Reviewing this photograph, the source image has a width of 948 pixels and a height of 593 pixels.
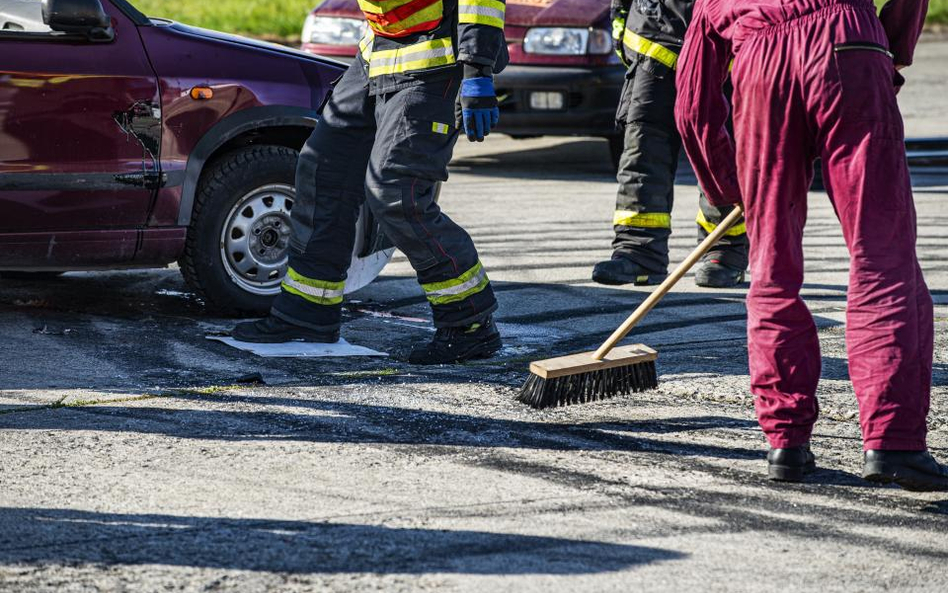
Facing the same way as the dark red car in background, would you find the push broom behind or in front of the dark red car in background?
in front

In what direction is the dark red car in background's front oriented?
toward the camera

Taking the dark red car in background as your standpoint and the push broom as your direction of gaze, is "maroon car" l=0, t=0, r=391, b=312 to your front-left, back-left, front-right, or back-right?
front-right

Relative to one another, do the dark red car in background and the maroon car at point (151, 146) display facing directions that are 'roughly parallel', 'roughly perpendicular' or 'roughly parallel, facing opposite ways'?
roughly perpendicular

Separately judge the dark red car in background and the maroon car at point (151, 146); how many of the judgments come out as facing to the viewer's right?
1

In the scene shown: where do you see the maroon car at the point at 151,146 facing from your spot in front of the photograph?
facing to the right of the viewer

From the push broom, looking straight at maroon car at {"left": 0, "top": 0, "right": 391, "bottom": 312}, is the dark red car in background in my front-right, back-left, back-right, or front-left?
front-right

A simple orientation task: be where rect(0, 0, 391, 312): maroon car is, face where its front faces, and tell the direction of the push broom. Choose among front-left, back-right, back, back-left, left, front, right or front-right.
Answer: front-right

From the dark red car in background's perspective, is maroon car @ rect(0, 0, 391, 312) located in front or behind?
in front
